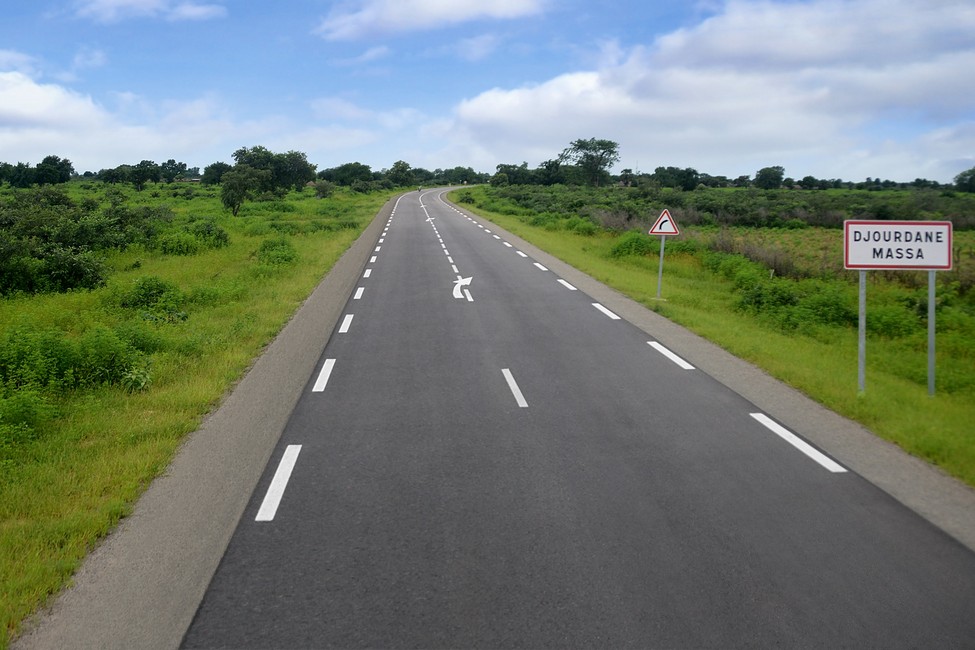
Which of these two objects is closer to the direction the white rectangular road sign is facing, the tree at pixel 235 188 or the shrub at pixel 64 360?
the shrub

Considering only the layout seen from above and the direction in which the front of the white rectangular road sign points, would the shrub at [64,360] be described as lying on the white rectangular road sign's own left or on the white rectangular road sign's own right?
on the white rectangular road sign's own right

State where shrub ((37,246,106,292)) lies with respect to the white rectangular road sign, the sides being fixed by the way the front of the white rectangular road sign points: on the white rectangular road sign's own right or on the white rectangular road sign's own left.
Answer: on the white rectangular road sign's own right

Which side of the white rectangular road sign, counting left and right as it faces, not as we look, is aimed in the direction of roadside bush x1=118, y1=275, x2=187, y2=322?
right

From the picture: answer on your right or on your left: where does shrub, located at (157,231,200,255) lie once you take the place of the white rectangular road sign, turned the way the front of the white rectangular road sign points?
on your right

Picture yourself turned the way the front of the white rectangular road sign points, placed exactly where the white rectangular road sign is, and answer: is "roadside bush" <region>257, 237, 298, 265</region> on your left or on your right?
on your right

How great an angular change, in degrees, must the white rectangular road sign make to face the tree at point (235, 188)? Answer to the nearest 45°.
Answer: approximately 135° to its right

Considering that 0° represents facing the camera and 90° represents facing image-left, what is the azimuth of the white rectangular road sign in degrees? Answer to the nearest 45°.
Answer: approximately 0°

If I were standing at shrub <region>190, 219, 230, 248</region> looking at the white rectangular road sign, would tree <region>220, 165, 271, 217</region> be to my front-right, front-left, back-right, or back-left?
back-left
